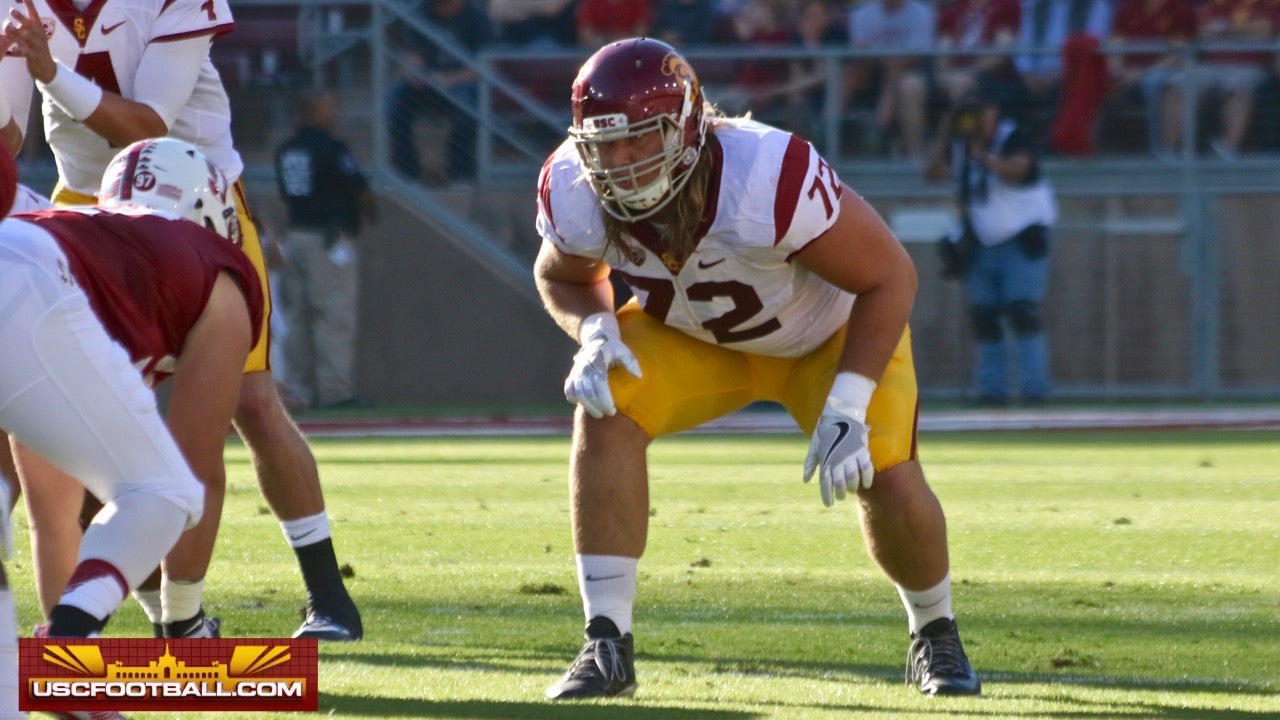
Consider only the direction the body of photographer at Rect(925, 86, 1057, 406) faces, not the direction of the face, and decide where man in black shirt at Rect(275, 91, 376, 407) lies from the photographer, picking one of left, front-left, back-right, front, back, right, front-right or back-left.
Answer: front-right

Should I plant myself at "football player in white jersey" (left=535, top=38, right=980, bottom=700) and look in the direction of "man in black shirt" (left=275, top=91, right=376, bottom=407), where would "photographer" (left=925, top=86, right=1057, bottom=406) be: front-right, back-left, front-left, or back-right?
front-right

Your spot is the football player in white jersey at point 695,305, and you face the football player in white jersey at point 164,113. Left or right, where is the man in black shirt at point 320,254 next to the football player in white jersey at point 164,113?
right

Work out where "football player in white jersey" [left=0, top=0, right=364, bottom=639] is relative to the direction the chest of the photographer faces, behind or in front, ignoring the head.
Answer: in front

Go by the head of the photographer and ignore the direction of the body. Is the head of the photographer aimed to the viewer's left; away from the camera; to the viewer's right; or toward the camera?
to the viewer's left

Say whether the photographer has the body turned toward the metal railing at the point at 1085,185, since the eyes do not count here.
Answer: no

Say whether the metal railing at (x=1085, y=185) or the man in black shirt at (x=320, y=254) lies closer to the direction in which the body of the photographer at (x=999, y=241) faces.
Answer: the man in black shirt

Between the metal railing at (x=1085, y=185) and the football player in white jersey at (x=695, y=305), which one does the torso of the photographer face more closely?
the football player in white jersey

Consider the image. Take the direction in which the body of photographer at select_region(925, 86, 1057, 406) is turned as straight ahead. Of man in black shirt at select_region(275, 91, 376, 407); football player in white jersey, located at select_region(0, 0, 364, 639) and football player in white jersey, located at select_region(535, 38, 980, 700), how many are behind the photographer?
0

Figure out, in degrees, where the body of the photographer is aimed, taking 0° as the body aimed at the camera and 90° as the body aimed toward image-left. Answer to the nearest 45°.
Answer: approximately 45°

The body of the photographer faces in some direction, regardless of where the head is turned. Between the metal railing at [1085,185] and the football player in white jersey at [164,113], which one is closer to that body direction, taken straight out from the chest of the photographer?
the football player in white jersey

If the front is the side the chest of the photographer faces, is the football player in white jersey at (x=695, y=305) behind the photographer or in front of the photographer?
in front
